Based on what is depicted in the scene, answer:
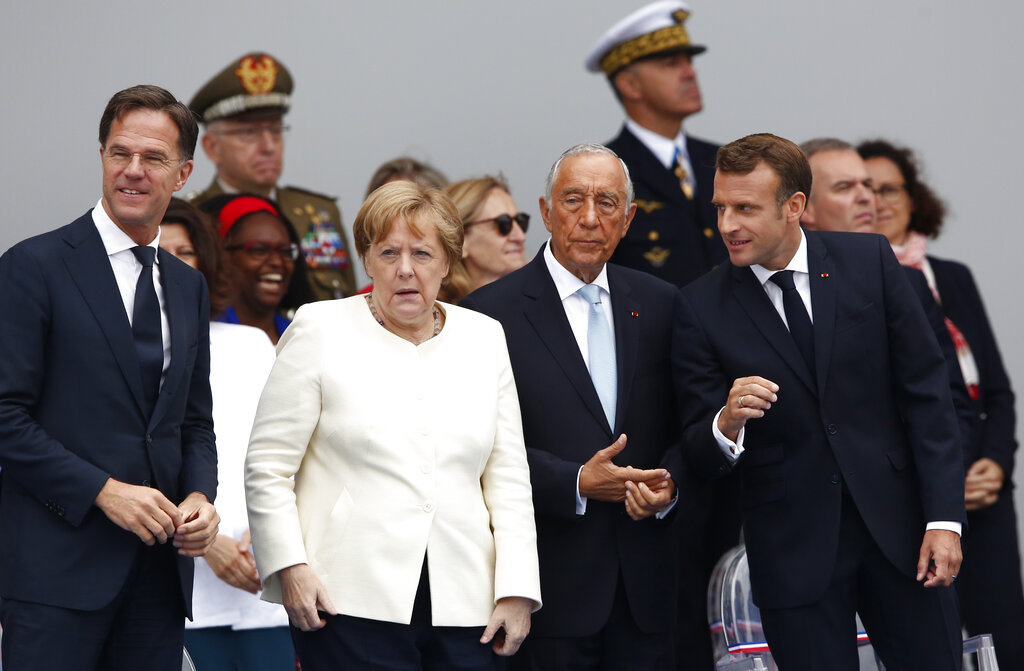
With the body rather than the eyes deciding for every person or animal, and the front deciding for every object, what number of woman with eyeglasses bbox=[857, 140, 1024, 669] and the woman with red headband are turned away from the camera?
0

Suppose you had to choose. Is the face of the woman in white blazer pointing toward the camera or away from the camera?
toward the camera

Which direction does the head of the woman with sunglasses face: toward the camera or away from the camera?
toward the camera

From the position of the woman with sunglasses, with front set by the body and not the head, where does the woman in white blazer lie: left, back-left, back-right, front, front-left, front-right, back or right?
front-right

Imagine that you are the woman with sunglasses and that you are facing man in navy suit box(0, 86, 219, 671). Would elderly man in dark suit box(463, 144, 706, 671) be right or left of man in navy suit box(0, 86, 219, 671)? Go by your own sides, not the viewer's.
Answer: left

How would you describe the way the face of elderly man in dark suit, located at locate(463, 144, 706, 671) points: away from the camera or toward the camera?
toward the camera

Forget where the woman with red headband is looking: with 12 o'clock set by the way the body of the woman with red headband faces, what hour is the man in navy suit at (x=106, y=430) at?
The man in navy suit is roughly at 2 o'clock from the woman with red headband.

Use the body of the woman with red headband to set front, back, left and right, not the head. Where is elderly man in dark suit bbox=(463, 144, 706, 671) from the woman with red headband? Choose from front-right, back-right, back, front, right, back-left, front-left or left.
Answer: front

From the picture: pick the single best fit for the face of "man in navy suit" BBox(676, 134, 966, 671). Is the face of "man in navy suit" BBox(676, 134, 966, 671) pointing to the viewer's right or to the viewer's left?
to the viewer's left

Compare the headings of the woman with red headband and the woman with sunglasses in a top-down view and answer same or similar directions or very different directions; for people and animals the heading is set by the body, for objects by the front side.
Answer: same or similar directions

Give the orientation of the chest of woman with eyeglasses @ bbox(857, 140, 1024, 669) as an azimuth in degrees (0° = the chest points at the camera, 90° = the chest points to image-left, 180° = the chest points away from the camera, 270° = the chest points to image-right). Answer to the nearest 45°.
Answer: approximately 45°

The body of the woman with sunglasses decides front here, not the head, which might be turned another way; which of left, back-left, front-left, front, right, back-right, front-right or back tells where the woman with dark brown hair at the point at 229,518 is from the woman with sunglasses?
right

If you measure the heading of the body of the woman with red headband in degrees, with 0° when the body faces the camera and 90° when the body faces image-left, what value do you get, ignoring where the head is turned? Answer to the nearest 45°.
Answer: approximately 315°

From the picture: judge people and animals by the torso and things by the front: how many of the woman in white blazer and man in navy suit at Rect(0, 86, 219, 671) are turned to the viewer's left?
0

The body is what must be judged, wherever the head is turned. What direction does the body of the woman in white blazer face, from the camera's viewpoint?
toward the camera
